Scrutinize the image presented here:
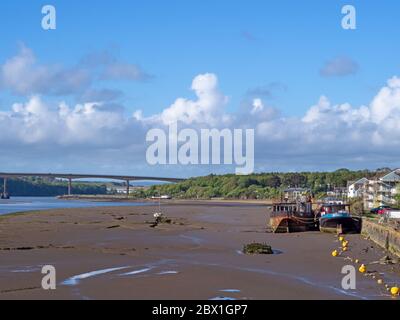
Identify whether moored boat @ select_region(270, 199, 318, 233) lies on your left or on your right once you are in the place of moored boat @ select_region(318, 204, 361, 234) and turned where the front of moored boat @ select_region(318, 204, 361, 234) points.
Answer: on your right

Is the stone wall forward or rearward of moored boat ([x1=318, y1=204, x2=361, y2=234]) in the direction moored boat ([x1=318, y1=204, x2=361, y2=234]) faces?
forward

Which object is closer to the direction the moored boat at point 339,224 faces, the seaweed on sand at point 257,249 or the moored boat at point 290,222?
the seaweed on sand

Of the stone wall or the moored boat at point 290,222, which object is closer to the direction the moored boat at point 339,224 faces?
the stone wall
